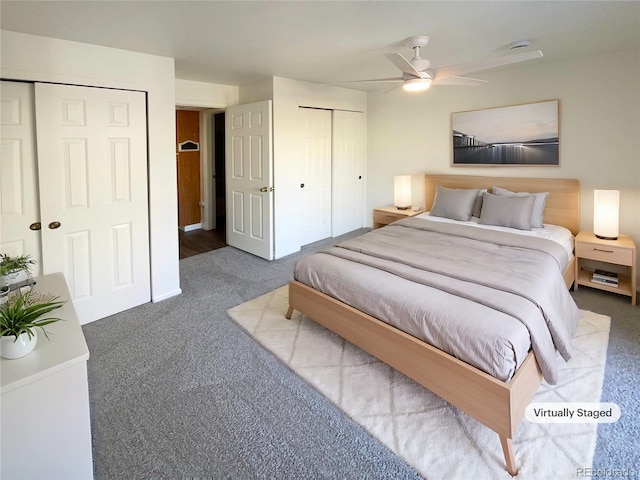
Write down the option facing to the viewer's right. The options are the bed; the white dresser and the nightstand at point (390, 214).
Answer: the white dresser

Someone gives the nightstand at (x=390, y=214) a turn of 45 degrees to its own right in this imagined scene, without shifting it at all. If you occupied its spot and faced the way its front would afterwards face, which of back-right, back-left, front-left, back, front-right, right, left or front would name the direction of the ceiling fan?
left

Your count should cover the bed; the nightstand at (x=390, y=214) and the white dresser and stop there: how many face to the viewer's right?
1

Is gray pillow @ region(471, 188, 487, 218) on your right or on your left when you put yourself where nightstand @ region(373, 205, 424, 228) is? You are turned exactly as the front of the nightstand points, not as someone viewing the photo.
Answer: on your left

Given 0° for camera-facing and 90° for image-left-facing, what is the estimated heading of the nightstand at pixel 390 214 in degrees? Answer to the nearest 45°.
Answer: approximately 45°

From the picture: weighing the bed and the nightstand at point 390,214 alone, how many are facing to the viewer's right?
0

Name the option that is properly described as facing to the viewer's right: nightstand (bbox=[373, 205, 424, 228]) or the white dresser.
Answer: the white dresser

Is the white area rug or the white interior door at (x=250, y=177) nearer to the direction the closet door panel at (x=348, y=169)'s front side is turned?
the white area rug

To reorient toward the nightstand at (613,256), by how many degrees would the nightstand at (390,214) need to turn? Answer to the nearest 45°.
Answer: approximately 90° to its left

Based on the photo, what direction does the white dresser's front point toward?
to the viewer's right

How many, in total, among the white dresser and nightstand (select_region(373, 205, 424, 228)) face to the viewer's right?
1

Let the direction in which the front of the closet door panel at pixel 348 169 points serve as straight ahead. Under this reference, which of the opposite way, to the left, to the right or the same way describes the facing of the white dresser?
to the left

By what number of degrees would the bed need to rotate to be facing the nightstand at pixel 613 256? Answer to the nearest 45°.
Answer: approximately 180°

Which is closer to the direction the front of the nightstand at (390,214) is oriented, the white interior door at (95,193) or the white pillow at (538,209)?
the white interior door
